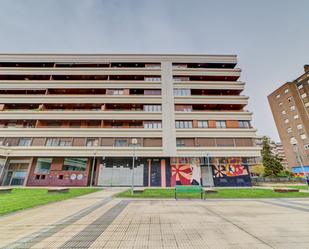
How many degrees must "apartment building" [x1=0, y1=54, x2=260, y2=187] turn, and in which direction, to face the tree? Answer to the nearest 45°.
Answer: approximately 90° to its left

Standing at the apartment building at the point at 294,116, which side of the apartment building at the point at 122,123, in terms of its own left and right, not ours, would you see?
left

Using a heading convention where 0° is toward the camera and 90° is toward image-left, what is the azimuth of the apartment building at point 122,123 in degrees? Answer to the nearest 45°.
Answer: approximately 0°
